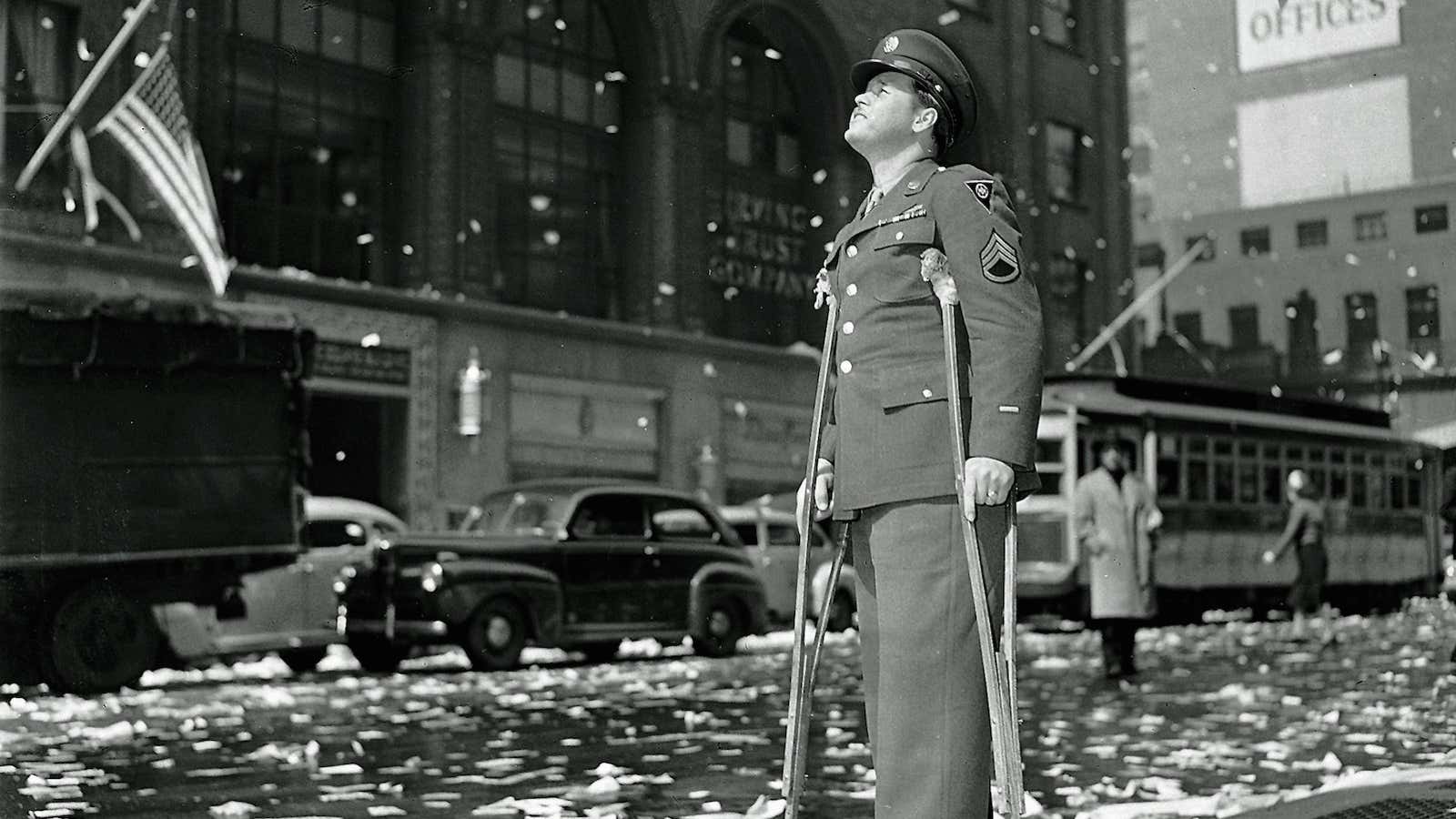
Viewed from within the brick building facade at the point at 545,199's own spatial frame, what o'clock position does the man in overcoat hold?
The man in overcoat is roughly at 11 o'clock from the brick building facade.

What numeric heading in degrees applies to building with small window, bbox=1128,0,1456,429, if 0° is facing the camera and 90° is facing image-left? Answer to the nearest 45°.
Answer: approximately 45°

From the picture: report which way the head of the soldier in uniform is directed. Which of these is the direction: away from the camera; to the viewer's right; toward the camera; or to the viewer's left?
to the viewer's left

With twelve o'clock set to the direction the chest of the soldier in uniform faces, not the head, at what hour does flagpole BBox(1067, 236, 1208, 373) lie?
The flagpole is roughly at 5 o'clock from the soldier in uniform.

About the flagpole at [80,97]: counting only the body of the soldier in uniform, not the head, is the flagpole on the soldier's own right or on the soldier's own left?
on the soldier's own right

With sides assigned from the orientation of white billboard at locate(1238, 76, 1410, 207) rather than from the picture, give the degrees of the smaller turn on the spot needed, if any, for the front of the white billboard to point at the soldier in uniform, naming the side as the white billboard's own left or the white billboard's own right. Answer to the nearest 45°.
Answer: approximately 45° to the white billboard's own left

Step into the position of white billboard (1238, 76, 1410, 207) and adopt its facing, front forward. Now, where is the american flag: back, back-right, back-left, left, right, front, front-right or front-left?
front-right

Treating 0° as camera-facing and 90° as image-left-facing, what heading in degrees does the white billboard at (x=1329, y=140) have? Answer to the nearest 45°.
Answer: approximately 45°

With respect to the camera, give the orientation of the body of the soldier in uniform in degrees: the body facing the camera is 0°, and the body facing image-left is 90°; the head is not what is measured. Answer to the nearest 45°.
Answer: approximately 45°
